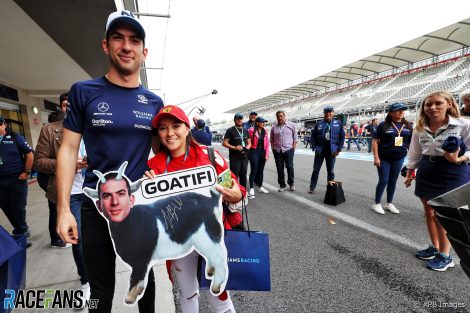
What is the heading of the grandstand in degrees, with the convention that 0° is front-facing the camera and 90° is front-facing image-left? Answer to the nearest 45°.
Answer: approximately 45°

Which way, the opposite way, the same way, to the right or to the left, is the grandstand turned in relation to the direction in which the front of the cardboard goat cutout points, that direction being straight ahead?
the same way

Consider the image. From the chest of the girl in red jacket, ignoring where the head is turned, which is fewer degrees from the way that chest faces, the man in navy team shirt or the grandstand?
the man in navy team shirt

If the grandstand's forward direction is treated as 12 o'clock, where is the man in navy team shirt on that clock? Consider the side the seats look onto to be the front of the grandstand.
The man in navy team shirt is roughly at 11 o'clock from the grandstand.

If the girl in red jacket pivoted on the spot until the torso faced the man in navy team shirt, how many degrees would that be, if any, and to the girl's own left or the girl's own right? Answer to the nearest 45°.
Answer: approximately 90° to the girl's own right

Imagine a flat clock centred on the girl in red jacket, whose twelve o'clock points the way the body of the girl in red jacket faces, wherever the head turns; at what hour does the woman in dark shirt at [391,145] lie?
The woman in dark shirt is roughly at 8 o'clock from the girl in red jacket.

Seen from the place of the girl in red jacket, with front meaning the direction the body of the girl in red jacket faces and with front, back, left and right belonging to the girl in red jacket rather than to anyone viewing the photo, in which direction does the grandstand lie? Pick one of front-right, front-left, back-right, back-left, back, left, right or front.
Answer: back-left

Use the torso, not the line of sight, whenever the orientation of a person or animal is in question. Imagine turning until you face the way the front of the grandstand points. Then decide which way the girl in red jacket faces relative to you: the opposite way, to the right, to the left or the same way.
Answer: to the left
